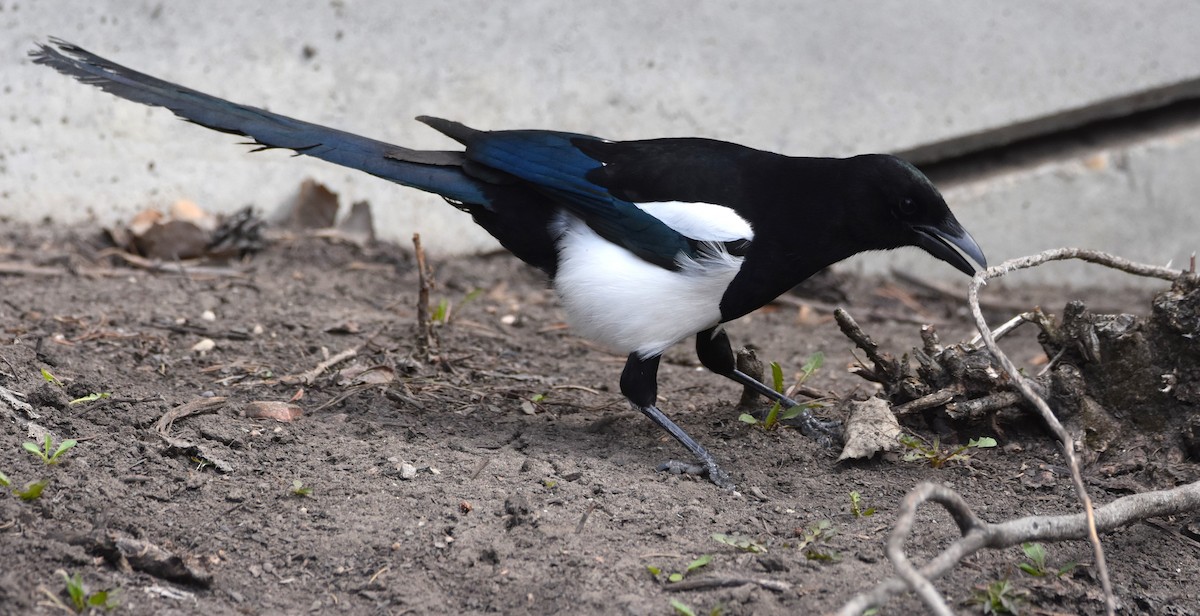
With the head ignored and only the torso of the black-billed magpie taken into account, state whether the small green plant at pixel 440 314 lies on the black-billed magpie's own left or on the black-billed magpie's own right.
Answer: on the black-billed magpie's own left

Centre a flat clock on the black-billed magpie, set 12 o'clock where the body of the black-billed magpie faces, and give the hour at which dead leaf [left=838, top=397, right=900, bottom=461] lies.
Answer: The dead leaf is roughly at 1 o'clock from the black-billed magpie.

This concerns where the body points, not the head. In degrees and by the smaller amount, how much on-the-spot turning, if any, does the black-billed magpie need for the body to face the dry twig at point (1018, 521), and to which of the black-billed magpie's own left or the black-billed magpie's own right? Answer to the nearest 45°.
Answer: approximately 45° to the black-billed magpie's own right

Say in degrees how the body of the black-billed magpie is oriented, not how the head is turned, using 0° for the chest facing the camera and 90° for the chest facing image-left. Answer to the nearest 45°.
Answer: approximately 270°

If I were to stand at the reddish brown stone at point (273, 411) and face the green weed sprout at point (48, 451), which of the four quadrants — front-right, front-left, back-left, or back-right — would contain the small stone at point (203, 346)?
back-right

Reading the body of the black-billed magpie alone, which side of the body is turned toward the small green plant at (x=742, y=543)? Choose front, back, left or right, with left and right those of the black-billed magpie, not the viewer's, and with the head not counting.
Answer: right

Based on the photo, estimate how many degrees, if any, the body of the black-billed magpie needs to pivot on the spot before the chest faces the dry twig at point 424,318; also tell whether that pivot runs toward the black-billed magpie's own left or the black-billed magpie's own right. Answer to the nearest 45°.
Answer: approximately 135° to the black-billed magpie's own left

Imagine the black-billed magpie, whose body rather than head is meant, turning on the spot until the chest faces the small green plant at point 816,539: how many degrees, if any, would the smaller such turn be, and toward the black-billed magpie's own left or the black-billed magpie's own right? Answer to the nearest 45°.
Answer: approximately 45° to the black-billed magpie's own right

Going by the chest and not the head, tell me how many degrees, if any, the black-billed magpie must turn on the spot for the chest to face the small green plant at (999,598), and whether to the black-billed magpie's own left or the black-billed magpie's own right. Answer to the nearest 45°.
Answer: approximately 45° to the black-billed magpie's own right

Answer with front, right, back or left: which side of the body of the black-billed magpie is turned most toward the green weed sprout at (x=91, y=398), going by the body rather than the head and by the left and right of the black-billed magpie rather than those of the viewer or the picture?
back

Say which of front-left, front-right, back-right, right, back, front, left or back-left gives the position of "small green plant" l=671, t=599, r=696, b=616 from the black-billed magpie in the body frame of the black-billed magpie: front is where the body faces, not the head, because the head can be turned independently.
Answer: right

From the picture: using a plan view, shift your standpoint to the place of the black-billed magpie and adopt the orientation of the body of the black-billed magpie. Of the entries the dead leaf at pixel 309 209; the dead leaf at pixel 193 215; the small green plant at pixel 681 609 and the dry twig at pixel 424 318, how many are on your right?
1
